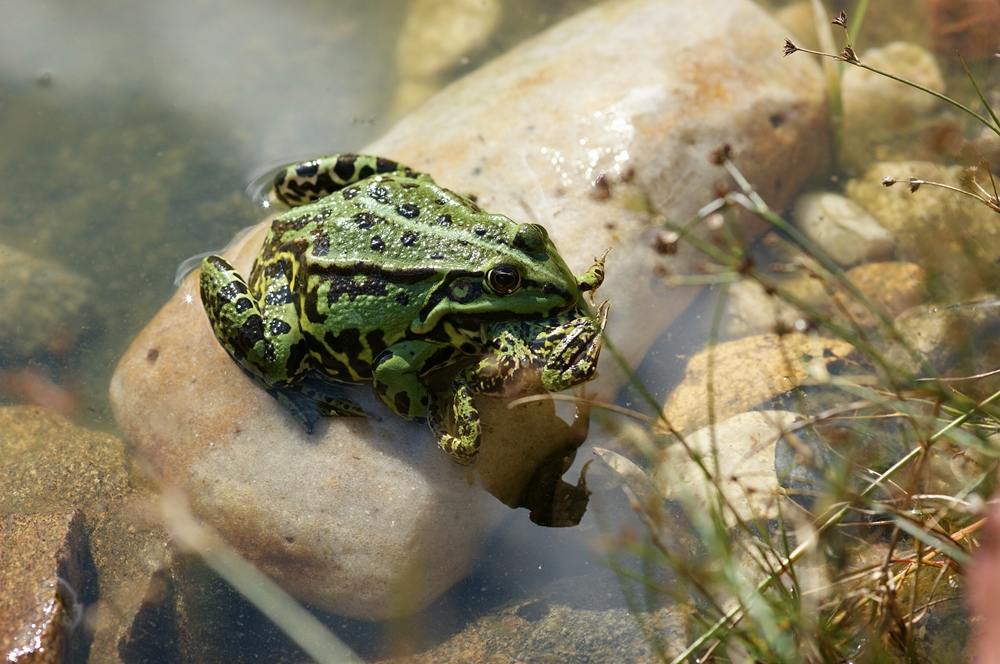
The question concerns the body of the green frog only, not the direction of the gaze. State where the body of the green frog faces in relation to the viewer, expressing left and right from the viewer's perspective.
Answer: facing the viewer and to the right of the viewer

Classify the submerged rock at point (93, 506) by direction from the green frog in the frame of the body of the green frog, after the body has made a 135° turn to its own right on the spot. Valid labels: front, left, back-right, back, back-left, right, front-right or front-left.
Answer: front

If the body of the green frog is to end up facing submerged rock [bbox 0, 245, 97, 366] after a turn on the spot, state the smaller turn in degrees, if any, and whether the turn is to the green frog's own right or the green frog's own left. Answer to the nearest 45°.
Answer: approximately 180°

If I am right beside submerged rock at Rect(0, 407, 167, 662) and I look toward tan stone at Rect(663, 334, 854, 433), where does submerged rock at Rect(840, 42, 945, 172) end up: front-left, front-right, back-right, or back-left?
front-left

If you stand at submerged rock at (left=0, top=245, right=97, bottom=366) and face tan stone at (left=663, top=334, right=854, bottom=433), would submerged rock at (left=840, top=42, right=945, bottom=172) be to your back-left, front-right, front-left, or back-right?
front-left

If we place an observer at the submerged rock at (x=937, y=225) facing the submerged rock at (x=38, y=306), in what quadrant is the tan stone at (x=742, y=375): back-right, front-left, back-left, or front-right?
front-left

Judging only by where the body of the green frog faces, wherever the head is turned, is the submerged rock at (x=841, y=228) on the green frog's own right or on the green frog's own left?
on the green frog's own left

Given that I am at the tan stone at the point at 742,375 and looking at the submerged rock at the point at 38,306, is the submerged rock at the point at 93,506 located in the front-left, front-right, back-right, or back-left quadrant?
front-left

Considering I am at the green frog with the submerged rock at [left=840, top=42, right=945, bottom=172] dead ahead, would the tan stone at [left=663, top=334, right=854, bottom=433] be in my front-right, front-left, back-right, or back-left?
front-right

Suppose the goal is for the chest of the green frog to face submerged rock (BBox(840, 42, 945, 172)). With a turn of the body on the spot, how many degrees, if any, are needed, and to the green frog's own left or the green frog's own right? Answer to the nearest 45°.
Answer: approximately 90° to the green frog's own left
